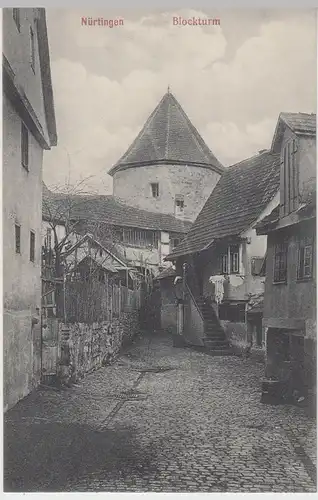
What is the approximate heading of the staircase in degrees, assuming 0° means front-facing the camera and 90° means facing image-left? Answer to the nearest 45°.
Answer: approximately 0°

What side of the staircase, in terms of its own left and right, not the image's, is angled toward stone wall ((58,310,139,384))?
right

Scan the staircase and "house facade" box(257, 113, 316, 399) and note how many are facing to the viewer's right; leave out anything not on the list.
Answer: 0

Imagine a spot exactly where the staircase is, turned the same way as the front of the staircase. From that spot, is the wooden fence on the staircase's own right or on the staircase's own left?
on the staircase's own right

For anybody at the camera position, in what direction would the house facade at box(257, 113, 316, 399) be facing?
facing the viewer and to the left of the viewer

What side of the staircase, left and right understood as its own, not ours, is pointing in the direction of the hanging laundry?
back

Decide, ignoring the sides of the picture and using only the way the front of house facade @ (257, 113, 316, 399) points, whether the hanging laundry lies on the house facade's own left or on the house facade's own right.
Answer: on the house facade's own right
